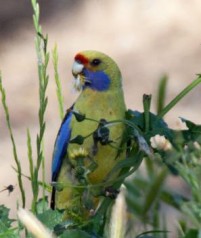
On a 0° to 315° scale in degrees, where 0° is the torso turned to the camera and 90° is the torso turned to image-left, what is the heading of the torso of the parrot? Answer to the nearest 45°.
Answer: approximately 315°

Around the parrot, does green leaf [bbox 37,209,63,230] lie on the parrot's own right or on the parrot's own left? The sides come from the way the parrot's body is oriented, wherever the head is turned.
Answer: on the parrot's own right
